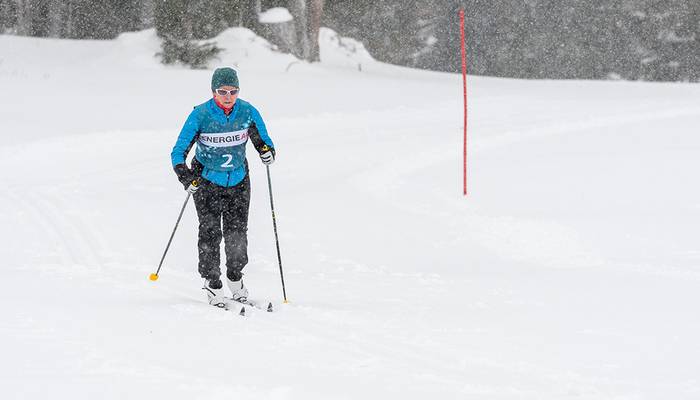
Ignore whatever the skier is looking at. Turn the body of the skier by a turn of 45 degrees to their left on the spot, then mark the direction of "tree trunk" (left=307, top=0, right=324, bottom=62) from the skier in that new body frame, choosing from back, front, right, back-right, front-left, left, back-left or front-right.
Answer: back-left

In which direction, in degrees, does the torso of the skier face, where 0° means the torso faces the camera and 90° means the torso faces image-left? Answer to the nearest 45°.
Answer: approximately 0°
